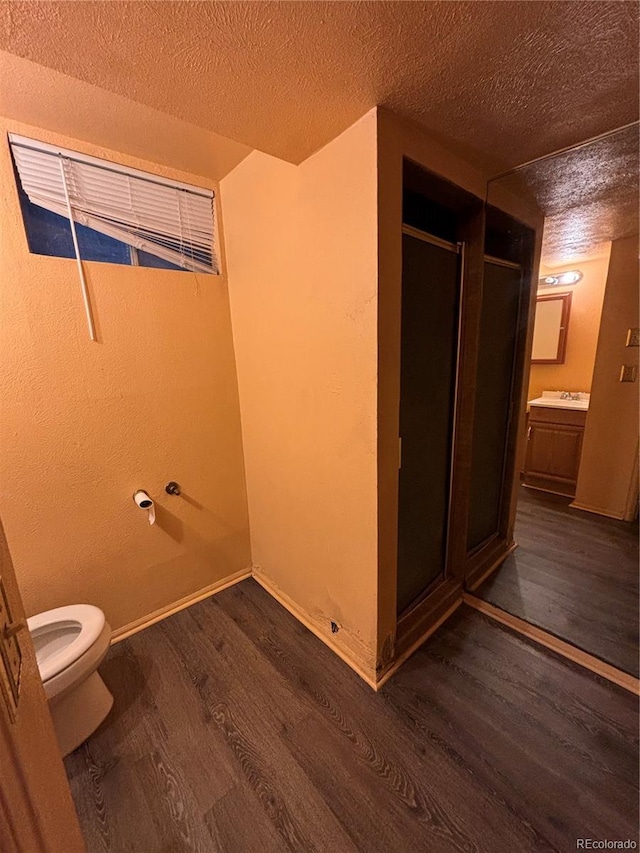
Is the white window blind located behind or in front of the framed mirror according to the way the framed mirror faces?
in front

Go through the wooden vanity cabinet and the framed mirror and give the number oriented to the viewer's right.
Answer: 0

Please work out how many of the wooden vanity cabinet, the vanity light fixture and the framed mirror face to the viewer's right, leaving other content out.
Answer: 0

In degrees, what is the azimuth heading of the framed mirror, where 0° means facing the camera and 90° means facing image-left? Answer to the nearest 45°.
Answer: approximately 45°

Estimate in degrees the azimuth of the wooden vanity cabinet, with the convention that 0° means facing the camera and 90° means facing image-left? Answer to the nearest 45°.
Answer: approximately 45°

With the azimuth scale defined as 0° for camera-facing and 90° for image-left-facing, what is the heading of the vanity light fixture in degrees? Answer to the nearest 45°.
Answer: approximately 45°
